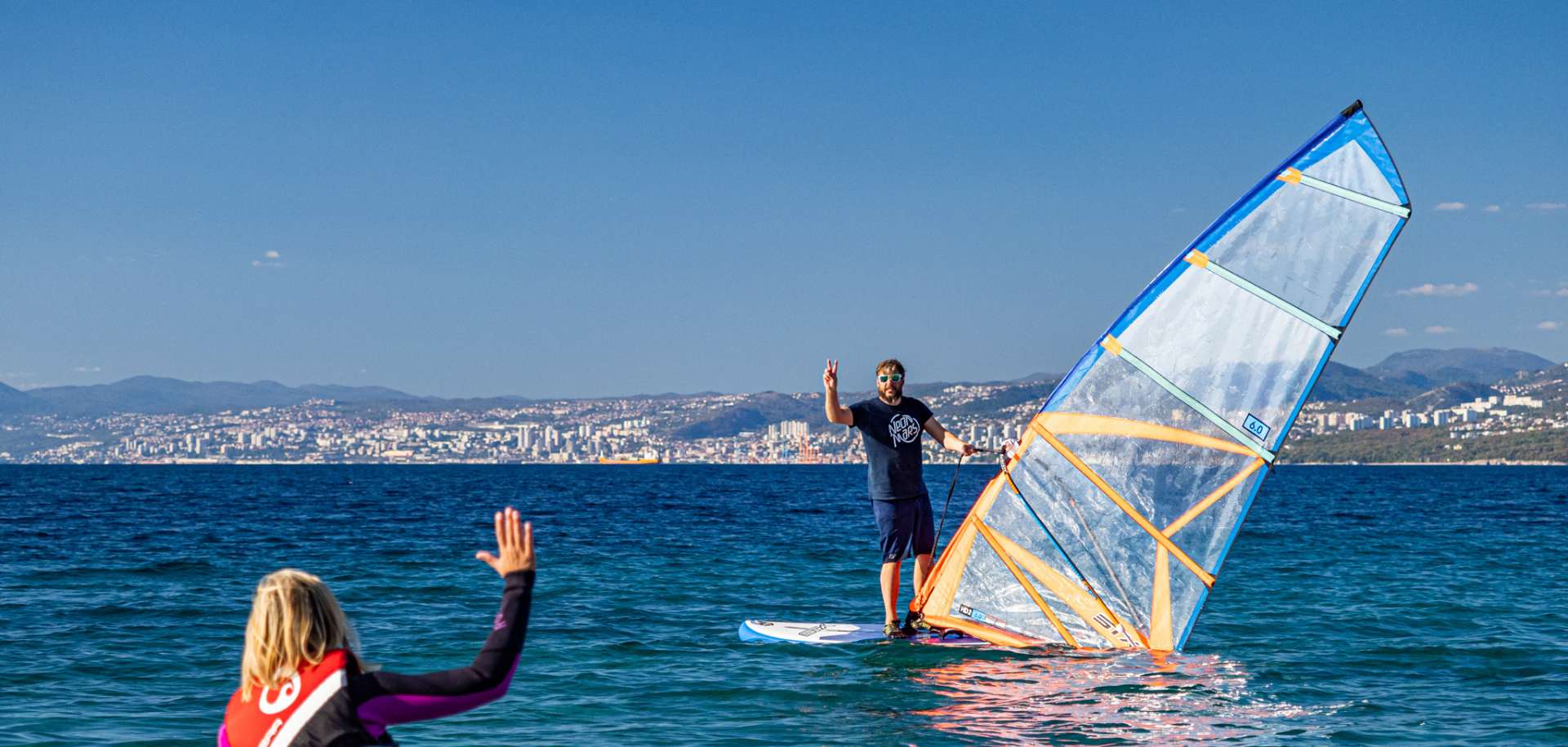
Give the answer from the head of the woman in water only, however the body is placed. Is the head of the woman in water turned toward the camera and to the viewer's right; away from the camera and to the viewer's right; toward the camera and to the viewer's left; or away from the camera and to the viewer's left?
away from the camera and to the viewer's right

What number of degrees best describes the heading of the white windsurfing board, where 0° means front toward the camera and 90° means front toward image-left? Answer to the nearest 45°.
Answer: approximately 90°

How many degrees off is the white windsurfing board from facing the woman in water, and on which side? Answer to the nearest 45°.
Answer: approximately 90° to its left
